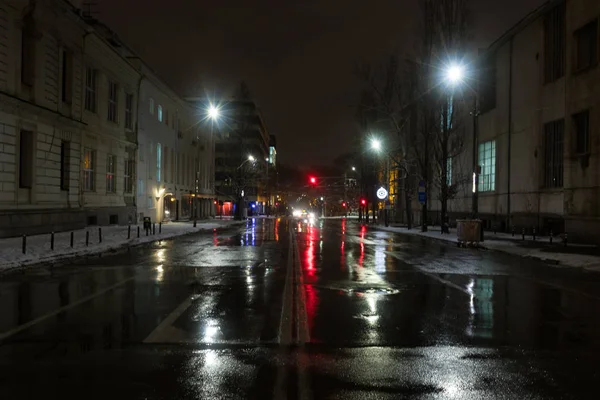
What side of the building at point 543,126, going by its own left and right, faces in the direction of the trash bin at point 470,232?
front

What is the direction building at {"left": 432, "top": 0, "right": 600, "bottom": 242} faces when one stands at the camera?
facing the viewer and to the left of the viewer
